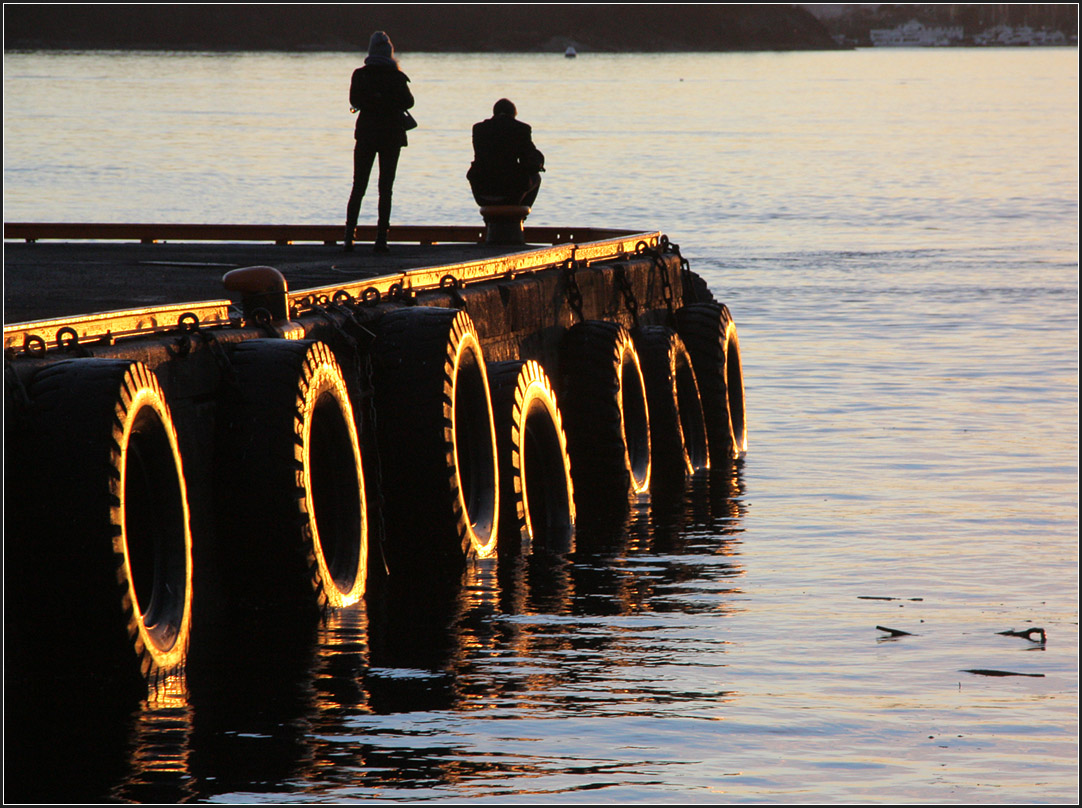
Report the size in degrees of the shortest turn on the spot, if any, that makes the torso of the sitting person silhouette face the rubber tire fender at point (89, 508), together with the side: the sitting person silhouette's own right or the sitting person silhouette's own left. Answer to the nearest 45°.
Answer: approximately 180°

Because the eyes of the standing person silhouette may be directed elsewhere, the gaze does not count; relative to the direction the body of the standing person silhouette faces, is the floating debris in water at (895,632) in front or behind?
behind

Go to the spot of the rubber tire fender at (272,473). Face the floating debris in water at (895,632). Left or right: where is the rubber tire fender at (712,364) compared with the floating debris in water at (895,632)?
left

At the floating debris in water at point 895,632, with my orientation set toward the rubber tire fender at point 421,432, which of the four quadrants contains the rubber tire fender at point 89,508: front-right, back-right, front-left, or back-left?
front-left

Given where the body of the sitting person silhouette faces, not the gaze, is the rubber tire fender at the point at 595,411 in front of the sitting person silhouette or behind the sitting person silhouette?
behind

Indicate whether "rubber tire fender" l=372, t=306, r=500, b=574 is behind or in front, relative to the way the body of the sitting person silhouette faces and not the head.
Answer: behind

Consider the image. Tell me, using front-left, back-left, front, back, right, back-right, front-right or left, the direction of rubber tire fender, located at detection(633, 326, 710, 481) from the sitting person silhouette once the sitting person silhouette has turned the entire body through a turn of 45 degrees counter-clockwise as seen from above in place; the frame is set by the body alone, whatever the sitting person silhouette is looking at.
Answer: back

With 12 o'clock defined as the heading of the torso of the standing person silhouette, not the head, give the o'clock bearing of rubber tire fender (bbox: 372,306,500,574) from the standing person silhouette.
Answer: The rubber tire fender is roughly at 6 o'clock from the standing person silhouette.

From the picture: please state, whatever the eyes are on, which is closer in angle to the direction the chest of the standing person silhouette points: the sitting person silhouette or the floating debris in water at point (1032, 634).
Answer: the sitting person silhouette

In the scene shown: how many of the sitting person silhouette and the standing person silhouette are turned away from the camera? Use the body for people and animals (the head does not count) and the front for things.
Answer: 2

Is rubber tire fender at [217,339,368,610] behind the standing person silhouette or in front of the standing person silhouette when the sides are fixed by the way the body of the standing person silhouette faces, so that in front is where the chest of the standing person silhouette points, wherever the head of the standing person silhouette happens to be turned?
behind

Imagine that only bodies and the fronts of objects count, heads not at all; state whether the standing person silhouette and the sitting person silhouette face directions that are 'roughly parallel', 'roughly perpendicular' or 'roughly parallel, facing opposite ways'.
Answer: roughly parallel

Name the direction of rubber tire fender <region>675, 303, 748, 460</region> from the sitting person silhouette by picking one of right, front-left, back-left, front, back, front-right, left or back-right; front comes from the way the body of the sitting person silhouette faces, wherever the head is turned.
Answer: right

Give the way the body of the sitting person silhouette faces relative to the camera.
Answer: away from the camera

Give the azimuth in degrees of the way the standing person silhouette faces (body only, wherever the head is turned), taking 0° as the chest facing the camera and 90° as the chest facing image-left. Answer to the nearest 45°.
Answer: approximately 180°
